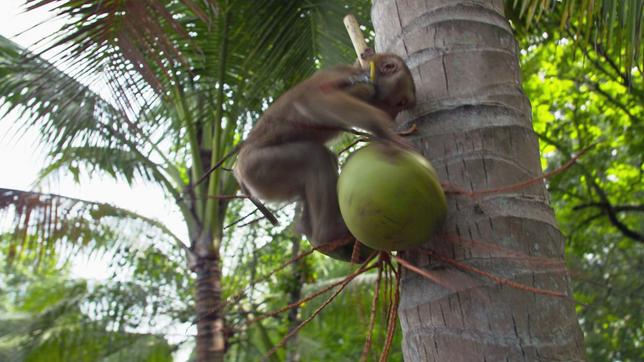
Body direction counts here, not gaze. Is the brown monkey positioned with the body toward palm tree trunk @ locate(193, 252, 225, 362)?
no

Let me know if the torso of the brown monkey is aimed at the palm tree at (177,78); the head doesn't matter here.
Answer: no

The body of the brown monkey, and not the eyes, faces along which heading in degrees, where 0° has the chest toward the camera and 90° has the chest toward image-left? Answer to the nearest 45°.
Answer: approximately 270°
